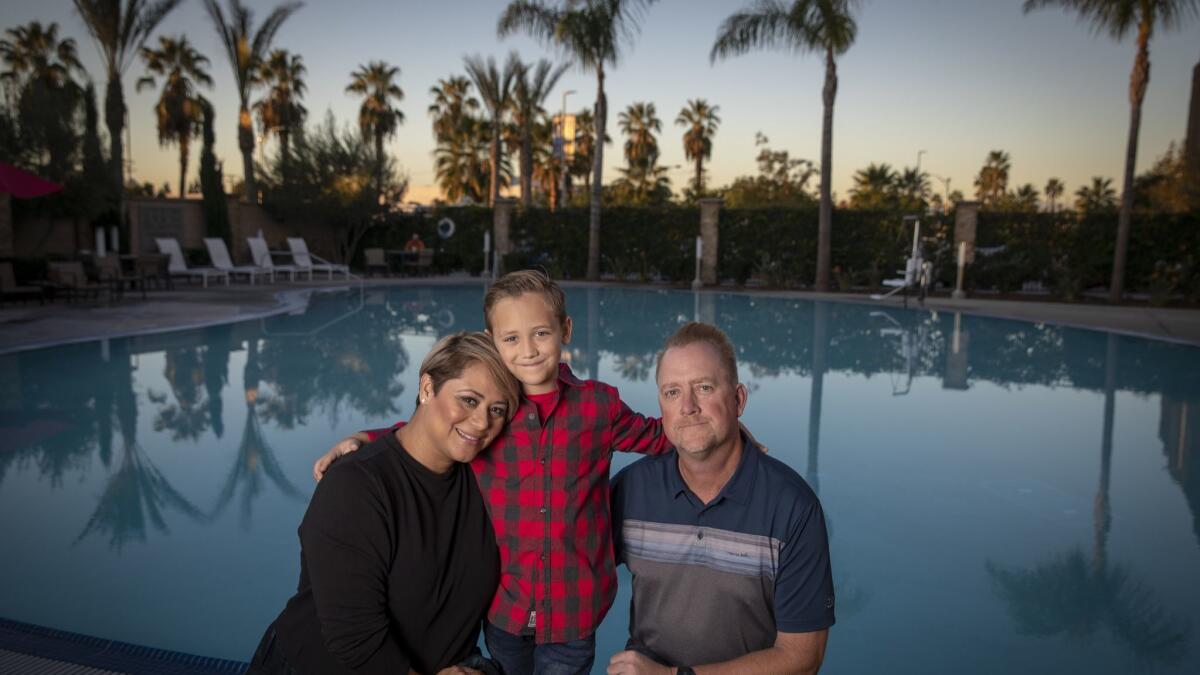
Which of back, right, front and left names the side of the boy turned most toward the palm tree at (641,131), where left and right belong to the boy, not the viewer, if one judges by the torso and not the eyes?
back

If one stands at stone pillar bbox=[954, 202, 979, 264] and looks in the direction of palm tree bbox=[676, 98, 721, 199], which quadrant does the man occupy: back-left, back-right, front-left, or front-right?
back-left

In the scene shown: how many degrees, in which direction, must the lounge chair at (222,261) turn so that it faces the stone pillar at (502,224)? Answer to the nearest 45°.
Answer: approximately 45° to its left

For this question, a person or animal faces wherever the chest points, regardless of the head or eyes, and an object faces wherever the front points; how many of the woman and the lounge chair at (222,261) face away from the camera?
0

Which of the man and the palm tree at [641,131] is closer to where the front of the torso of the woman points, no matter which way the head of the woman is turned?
the man

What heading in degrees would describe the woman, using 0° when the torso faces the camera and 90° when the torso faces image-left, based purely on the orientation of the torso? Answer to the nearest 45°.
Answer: approximately 315°

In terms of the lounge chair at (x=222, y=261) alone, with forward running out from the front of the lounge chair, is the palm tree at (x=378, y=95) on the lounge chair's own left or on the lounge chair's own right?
on the lounge chair's own left

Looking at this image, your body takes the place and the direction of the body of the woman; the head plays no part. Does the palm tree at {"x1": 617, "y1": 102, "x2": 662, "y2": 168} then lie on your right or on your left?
on your left

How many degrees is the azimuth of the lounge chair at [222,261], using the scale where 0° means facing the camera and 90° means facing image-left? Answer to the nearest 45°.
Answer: approximately 315°

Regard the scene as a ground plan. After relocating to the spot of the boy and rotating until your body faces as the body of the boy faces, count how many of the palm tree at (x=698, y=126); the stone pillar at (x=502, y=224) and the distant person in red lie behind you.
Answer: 3
